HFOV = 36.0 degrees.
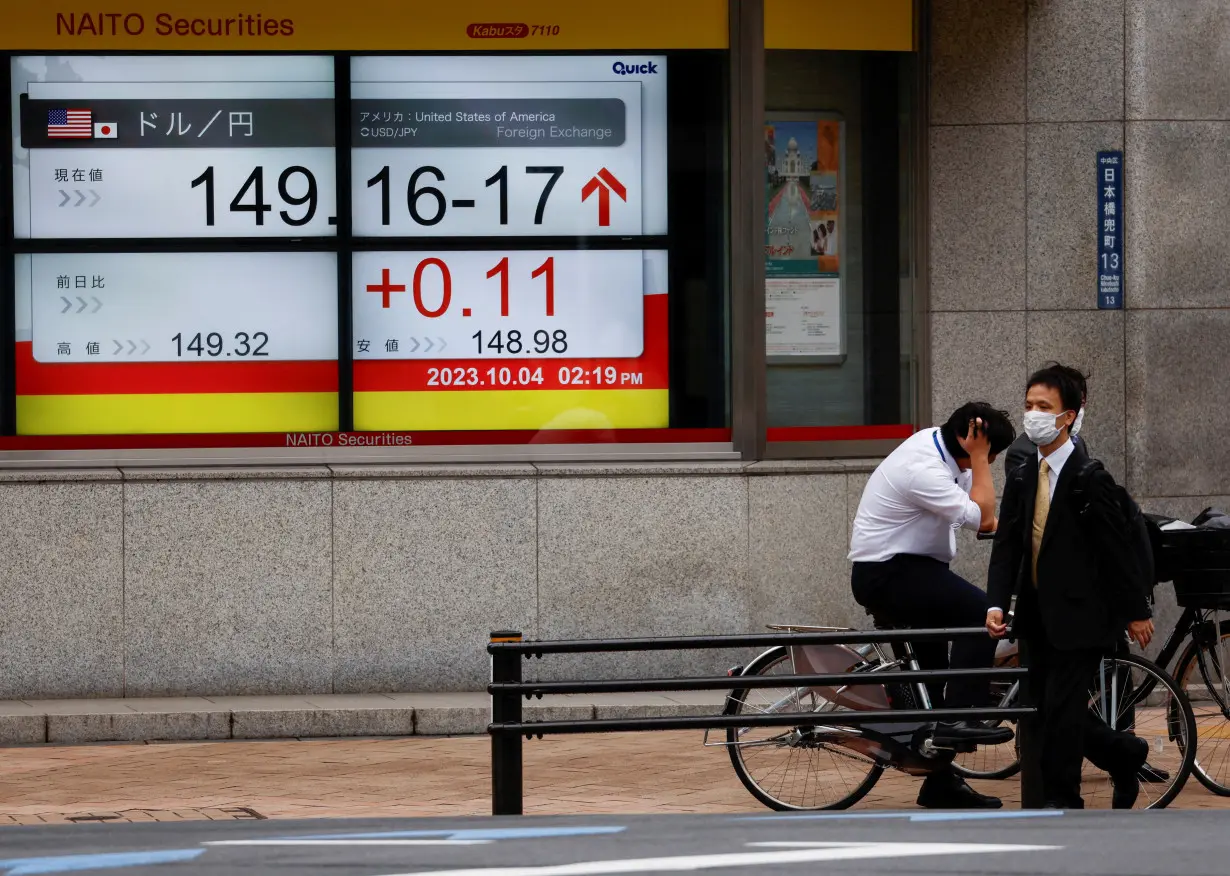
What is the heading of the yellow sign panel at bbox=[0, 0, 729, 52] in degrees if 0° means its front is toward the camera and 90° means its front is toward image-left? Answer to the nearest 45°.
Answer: approximately 0°

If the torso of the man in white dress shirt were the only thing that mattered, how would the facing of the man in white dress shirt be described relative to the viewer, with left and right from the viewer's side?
facing to the right of the viewer

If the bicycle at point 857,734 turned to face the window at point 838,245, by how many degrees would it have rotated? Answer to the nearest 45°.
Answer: approximately 90° to its left

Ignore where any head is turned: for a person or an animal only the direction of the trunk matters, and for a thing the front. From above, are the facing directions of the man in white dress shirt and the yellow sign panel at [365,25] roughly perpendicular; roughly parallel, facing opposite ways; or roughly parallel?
roughly perpendicular

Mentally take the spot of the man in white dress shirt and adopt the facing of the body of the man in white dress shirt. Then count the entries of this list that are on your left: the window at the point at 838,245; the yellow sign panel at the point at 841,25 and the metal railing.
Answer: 2

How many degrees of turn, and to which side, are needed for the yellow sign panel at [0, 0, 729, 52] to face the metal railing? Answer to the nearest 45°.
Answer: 0° — it already faces it

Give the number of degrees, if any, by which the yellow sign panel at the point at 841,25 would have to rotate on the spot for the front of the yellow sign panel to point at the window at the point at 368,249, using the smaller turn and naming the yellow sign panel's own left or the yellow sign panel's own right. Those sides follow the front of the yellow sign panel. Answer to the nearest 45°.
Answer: approximately 90° to the yellow sign panel's own right

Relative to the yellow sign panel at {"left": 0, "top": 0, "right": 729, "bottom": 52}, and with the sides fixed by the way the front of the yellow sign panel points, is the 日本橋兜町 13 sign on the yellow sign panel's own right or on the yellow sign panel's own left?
on the yellow sign panel's own left

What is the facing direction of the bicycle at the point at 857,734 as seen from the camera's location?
facing to the right of the viewer

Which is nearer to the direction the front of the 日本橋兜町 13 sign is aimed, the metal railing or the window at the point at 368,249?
the metal railing

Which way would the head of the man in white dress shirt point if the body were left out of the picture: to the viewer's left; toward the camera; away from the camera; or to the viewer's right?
to the viewer's right

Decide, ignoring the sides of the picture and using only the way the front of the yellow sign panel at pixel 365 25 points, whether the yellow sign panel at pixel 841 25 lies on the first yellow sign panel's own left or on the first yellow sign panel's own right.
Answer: on the first yellow sign panel's own left
